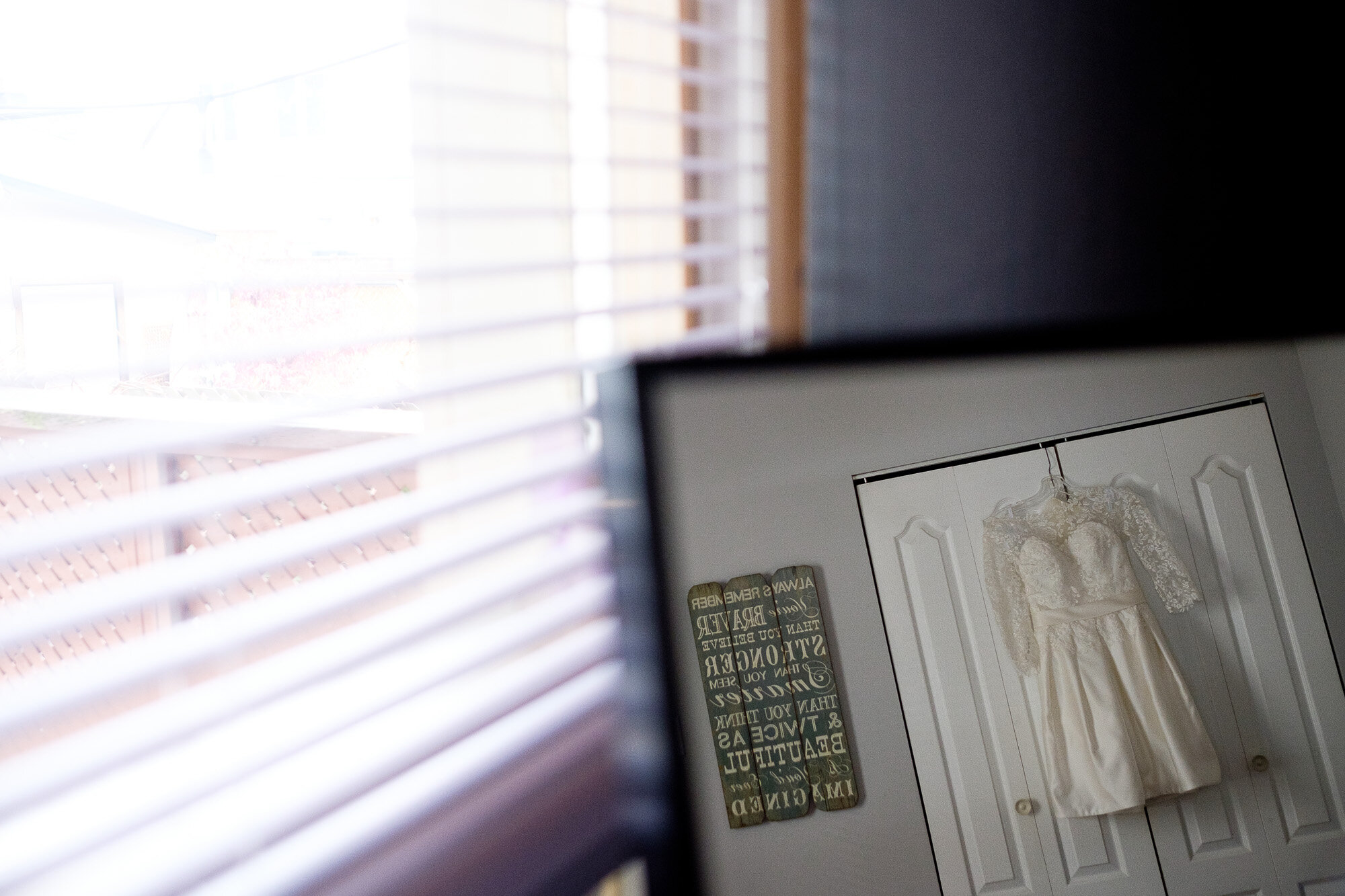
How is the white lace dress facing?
toward the camera

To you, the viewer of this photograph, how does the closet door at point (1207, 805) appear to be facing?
facing the viewer
